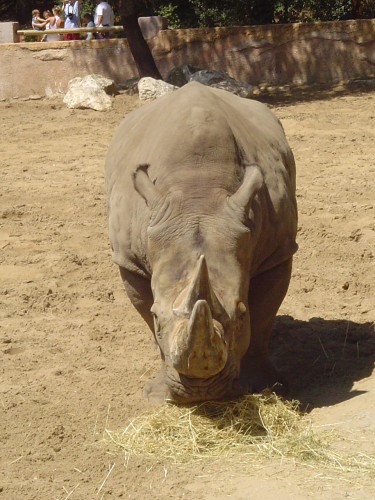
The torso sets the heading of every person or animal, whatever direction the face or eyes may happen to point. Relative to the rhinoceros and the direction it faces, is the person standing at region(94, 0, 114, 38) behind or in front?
behind

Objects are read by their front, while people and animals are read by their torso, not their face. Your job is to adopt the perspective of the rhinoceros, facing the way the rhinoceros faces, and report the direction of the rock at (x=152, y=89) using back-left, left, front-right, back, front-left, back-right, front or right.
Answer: back

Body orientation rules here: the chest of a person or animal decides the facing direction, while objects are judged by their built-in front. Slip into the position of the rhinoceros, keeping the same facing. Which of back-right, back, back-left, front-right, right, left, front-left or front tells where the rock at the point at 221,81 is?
back

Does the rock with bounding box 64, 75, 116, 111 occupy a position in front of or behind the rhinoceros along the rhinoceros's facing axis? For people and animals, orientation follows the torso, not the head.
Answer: behind

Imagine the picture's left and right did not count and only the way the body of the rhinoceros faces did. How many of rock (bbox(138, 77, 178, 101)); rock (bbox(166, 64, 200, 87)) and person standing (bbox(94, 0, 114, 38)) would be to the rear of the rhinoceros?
3

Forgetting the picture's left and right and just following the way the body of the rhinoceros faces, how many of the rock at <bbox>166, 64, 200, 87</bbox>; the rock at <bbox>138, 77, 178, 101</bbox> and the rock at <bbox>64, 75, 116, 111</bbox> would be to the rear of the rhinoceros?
3

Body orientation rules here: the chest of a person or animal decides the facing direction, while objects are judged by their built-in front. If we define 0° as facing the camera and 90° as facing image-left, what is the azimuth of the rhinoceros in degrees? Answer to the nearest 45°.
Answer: approximately 0°

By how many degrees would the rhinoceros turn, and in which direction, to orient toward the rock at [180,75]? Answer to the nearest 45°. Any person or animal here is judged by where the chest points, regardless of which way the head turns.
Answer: approximately 180°

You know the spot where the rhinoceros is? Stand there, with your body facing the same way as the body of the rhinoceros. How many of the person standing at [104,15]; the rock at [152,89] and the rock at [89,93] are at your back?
3
